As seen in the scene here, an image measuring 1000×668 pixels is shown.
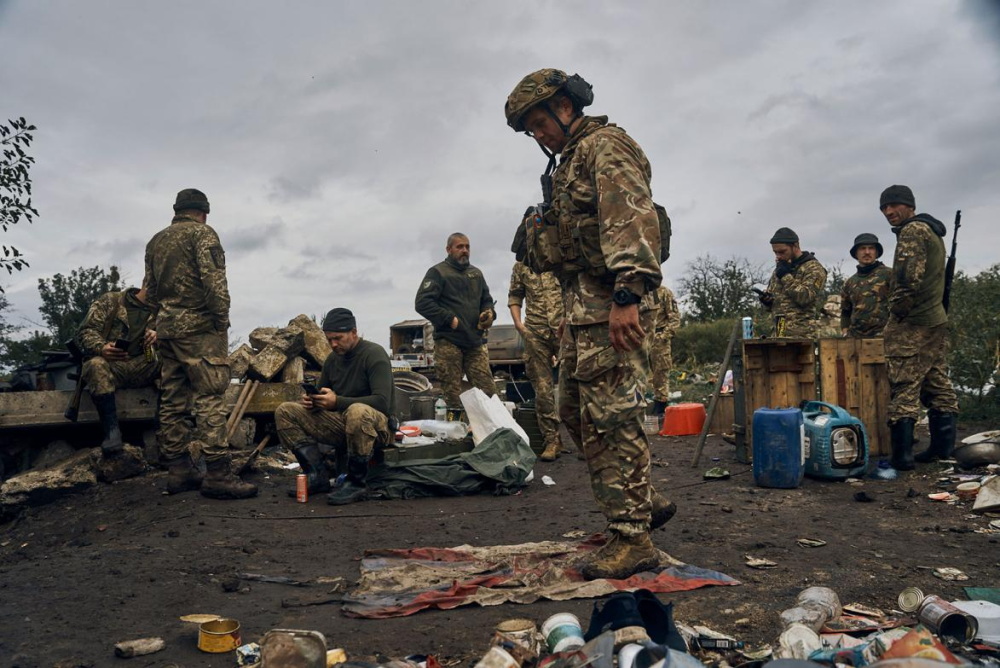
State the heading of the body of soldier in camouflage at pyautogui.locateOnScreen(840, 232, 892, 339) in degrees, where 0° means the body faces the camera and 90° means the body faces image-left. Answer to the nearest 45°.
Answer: approximately 0°

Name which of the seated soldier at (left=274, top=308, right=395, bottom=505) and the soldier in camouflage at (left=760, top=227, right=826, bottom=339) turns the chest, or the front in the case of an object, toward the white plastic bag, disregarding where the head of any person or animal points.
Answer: the soldier in camouflage

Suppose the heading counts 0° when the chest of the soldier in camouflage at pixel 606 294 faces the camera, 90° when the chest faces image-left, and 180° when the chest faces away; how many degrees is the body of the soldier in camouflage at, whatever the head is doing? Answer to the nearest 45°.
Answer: approximately 90°

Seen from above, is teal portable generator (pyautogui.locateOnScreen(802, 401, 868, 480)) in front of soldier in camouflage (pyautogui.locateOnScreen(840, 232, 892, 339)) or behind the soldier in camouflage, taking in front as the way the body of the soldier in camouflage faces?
in front

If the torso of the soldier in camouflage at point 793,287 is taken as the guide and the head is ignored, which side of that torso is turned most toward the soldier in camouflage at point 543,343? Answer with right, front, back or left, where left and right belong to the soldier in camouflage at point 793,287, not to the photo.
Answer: front

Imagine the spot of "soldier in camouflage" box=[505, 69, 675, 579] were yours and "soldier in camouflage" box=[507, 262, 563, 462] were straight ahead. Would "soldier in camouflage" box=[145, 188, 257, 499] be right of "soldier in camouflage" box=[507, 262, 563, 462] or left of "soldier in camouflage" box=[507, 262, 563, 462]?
left

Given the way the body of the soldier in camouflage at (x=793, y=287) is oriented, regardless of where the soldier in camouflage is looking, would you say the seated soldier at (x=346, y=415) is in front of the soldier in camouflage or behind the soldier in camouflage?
in front

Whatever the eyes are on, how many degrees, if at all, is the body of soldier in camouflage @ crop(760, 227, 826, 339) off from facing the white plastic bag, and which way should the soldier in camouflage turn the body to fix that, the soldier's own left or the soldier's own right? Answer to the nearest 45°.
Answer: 0° — they already face it

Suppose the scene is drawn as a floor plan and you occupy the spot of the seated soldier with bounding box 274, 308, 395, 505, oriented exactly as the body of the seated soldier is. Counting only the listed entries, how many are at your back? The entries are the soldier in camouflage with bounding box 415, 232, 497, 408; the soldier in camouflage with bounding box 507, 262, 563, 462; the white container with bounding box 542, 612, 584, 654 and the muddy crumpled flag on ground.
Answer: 2

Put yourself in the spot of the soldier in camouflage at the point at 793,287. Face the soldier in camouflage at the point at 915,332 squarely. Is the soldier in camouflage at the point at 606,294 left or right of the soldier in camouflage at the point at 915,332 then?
right

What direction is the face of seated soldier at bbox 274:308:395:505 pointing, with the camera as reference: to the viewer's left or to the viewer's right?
to the viewer's left

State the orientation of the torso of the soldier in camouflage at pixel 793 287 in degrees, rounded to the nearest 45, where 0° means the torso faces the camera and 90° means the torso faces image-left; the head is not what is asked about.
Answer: approximately 45°

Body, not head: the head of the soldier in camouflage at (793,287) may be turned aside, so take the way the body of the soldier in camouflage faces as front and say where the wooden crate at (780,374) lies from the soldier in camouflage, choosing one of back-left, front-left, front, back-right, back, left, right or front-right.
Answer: front-left
